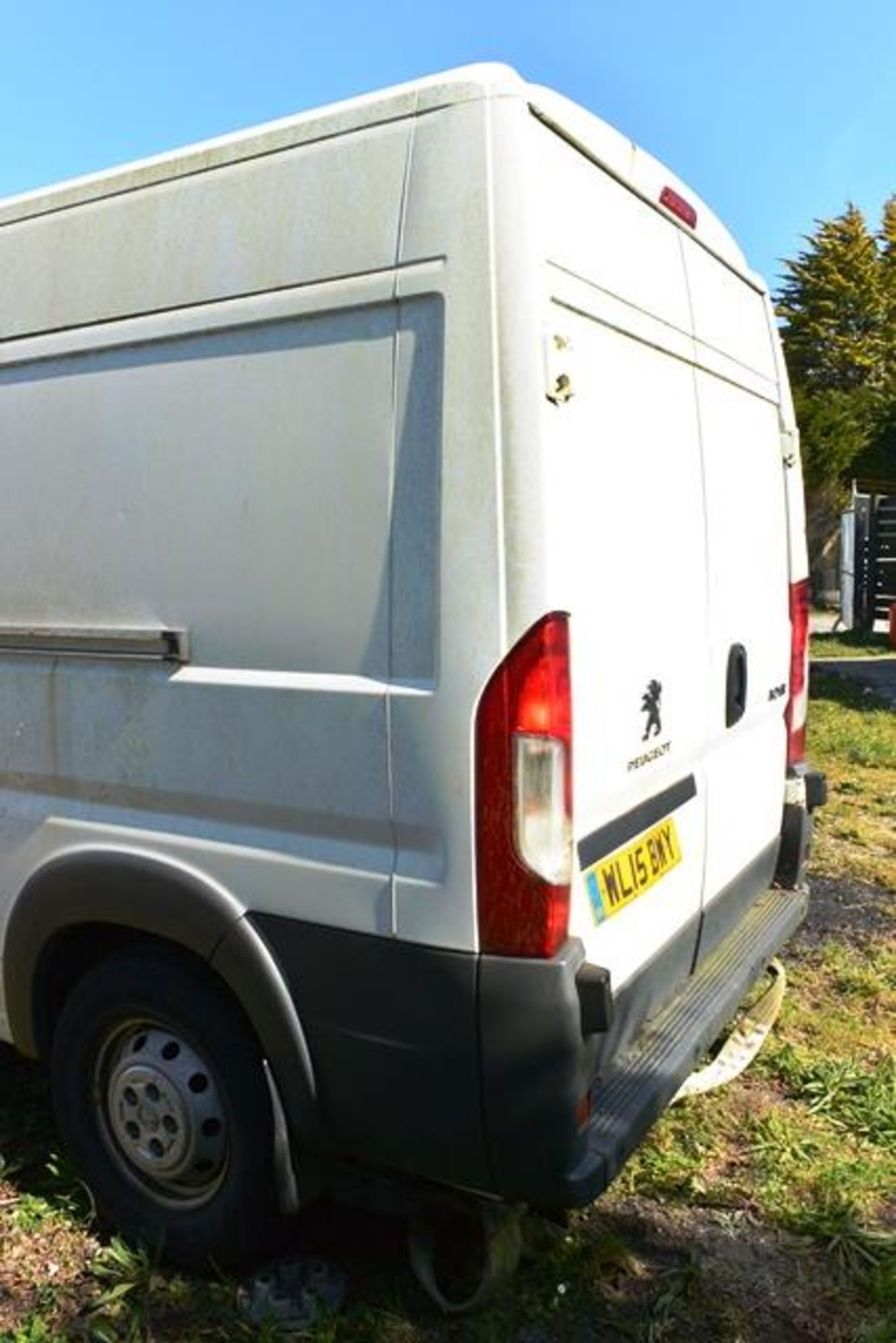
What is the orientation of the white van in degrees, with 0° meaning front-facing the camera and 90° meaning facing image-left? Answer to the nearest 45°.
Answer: approximately 135°

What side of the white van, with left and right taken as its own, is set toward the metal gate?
right

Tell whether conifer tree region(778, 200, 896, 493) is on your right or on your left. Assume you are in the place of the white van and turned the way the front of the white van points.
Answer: on your right
